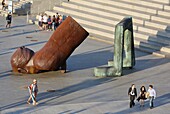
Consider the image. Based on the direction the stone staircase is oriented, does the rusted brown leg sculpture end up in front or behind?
in front

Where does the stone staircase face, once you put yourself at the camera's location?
facing the viewer and to the left of the viewer
